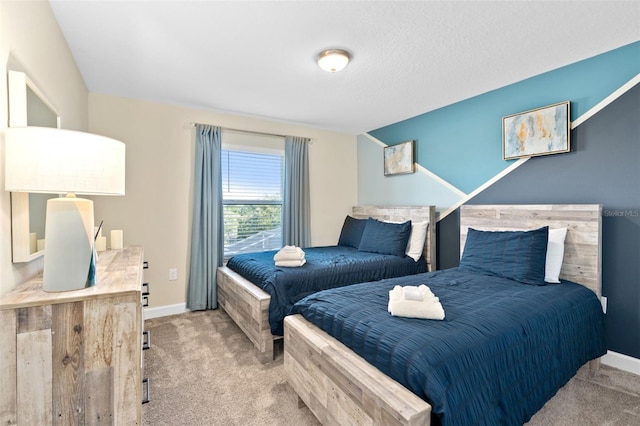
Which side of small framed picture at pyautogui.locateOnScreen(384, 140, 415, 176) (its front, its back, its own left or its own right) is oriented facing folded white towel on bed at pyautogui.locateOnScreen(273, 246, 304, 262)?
front

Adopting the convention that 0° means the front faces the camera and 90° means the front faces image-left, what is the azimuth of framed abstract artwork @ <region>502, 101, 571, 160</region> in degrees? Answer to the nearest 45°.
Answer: approximately 45°

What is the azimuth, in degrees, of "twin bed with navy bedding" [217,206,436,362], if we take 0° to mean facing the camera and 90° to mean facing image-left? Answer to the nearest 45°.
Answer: approximately 45°

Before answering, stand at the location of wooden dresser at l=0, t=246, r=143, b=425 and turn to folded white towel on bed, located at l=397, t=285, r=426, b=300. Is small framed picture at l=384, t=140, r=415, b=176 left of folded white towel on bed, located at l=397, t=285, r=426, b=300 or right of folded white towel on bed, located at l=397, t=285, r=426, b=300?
left

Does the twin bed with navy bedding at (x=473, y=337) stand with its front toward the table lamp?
yes

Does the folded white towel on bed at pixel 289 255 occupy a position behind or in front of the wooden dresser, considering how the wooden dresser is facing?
in front

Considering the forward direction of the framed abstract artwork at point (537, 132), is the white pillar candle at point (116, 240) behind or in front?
in front

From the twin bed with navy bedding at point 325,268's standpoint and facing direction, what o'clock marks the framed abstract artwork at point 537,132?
The framed abstract artwork is roughly at 8 o'clock from the twin bed with navy bedding.

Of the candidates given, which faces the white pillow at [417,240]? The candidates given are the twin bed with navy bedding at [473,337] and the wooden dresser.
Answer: the wooden dresser

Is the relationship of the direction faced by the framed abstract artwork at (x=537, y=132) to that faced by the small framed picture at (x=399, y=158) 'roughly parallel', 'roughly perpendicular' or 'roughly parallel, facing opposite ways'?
roughly parallel

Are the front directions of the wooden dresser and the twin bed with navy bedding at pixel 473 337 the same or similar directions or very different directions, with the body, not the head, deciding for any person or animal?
very different directions

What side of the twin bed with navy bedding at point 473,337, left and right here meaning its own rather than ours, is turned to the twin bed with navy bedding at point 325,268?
right

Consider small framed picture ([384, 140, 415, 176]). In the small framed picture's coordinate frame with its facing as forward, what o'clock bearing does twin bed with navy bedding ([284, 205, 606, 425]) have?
The twin bed with navy bedding is roughly at 10 o'clock from the small framed picture.

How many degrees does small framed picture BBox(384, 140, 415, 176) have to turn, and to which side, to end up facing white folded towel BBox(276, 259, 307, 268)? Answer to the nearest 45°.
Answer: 0° — it already faces it
